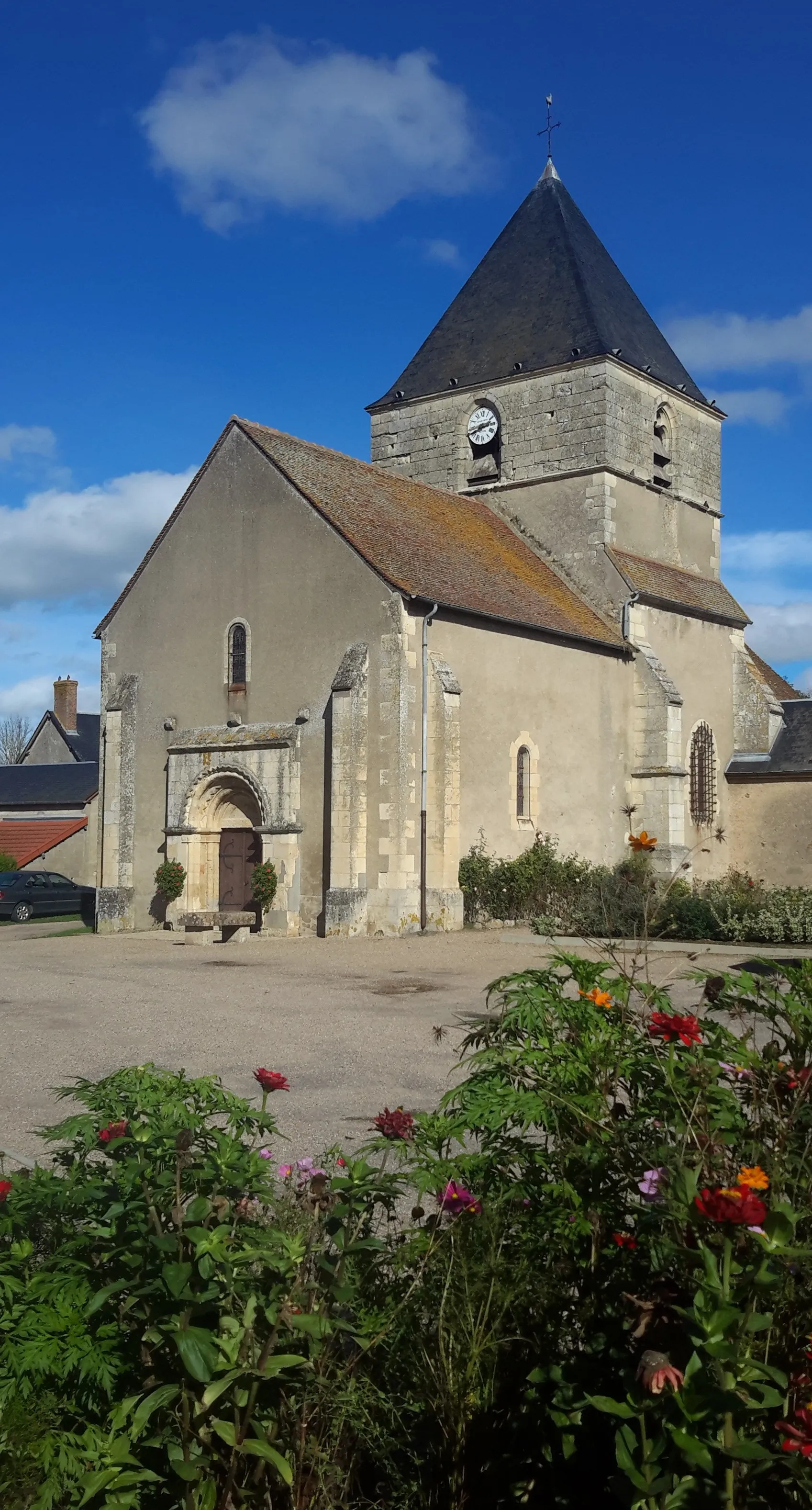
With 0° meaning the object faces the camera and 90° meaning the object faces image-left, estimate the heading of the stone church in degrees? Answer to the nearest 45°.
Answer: approximately 45°

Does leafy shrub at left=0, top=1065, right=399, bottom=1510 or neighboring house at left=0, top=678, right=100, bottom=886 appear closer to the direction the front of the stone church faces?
the leafy shrub

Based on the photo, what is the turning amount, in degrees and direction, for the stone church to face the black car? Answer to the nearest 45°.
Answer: approximately 90° to its right

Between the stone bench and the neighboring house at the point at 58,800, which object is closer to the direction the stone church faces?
the stone bench

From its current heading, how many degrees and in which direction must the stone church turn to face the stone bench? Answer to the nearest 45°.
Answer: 0° — it already faces it

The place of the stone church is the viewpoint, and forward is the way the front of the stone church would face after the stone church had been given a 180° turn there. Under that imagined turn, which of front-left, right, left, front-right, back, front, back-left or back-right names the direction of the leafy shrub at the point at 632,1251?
back-right

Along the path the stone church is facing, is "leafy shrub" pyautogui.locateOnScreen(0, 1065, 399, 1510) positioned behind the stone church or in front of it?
in front

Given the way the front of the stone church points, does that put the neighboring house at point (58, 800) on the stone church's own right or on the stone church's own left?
on the stone church's own right
